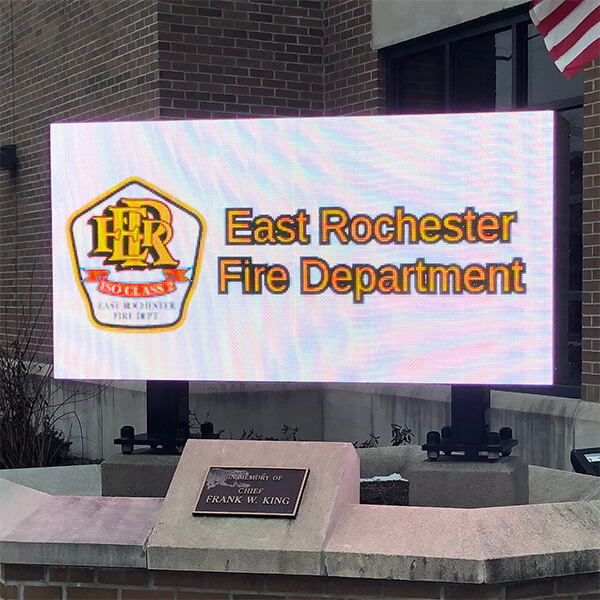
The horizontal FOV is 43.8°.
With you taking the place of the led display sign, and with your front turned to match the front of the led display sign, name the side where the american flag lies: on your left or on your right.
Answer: on your left

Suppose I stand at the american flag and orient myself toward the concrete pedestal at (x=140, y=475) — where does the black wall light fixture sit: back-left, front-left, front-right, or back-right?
front-right

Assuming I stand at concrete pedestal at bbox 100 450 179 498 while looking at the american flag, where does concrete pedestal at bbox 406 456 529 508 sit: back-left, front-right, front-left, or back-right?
front-right

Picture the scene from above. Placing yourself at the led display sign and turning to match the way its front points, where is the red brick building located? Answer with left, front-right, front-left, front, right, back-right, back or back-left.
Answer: back

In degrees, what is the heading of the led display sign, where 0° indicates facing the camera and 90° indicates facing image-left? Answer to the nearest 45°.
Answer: approximately 0°

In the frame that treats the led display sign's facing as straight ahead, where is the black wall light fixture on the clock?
The black wall light fixture is roughly at 5 o'clock from the led display sign.
